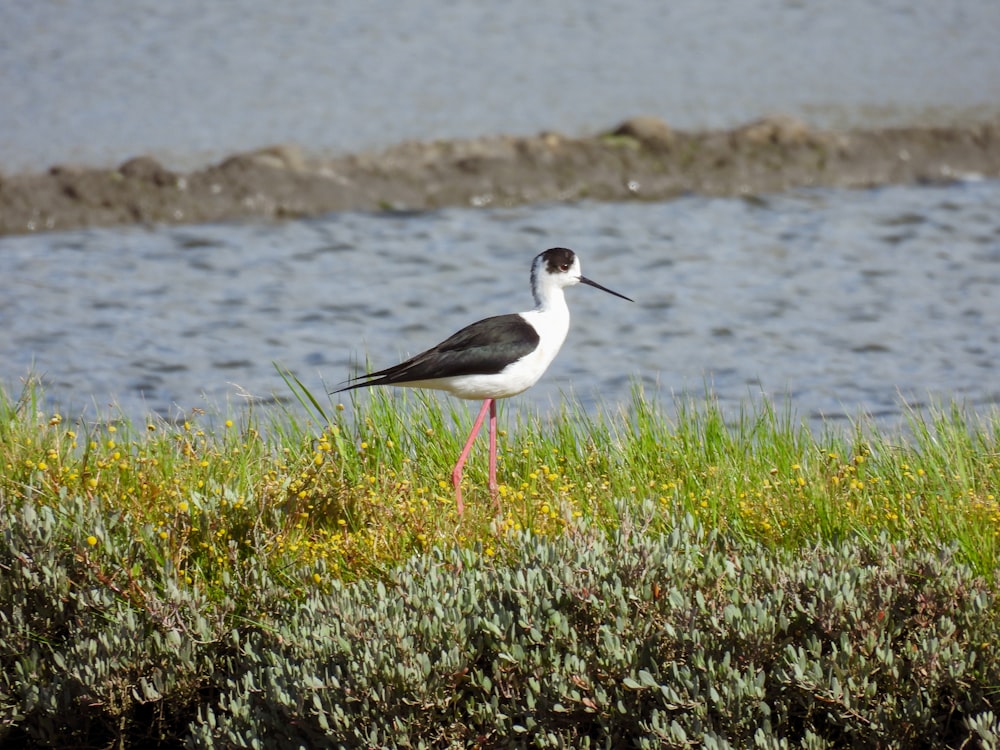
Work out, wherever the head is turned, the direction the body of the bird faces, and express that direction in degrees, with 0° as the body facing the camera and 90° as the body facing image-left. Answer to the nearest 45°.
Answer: approximately 270°
